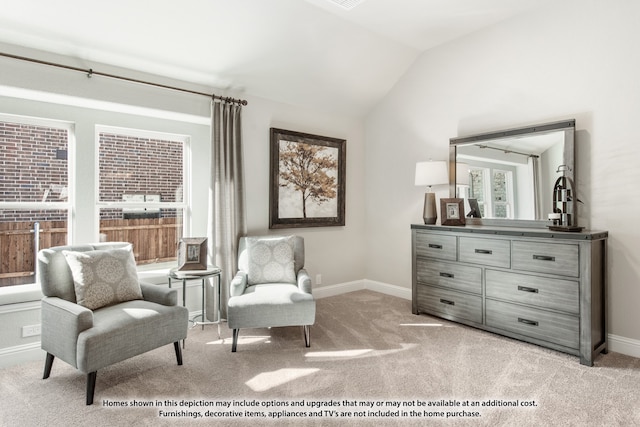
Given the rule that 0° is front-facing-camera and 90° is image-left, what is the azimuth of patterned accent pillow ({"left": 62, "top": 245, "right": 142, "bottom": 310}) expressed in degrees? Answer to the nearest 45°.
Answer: approximately 315°

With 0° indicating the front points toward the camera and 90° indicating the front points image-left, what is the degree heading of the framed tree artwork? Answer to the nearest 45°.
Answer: approximately 315°

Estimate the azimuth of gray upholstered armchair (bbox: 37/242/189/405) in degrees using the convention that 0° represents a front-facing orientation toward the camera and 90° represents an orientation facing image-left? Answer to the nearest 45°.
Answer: approximately 315°

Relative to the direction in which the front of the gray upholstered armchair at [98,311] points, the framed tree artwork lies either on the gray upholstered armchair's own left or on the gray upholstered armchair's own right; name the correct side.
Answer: on the gray upholstered armchair's own left

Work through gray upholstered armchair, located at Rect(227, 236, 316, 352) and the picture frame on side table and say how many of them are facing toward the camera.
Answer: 2

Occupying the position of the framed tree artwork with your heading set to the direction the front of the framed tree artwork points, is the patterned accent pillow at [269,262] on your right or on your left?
on your right

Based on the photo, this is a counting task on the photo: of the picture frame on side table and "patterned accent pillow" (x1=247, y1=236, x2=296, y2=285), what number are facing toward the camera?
2

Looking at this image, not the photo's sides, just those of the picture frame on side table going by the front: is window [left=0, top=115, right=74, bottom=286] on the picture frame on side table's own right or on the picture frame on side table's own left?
on the picture frame on side table's own right

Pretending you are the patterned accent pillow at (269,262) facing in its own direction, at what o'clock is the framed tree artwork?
The framed tree artwork is roughly at 7 o'clock from the patterned accent pillow.

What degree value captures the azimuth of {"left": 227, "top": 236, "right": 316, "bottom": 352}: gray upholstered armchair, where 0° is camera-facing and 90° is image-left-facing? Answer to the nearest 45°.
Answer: approximately 0°

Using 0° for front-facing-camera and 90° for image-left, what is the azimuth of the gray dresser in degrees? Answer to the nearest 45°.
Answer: approximately 45°
